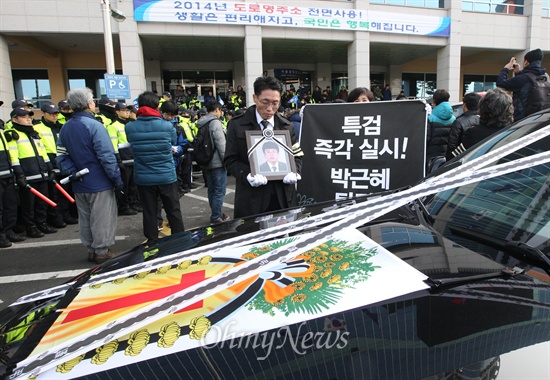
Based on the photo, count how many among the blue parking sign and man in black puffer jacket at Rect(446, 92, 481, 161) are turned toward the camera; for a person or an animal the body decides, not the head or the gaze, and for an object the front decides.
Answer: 1

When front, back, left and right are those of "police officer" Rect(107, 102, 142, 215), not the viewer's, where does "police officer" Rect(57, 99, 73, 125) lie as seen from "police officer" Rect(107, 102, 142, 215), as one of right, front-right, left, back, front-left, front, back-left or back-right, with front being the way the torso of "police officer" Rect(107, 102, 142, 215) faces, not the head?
back

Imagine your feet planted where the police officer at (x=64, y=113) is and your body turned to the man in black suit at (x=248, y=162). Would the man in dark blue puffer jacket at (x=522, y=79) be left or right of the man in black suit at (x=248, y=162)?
left

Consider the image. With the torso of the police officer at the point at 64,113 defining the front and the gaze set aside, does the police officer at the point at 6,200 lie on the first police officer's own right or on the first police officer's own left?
on the first police officer's own right

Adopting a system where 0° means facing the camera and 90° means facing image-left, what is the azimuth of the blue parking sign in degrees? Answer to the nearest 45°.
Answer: approximately 0°

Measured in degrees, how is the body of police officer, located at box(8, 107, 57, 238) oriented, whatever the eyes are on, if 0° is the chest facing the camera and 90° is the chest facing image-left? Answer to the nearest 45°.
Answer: approximately 315°
